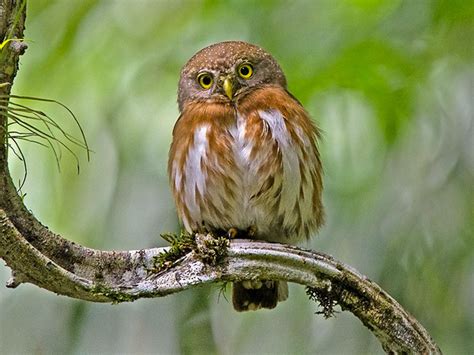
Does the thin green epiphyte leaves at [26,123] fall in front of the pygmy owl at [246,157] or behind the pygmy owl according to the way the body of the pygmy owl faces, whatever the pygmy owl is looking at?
in front

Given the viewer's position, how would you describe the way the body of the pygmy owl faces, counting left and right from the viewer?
facing the viewer
